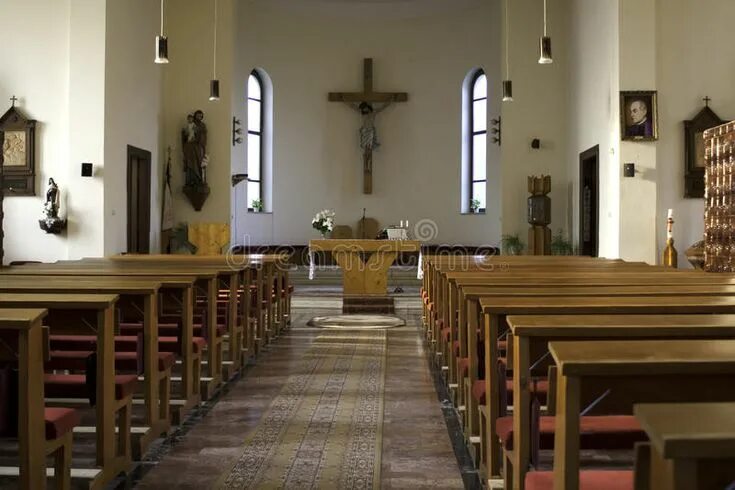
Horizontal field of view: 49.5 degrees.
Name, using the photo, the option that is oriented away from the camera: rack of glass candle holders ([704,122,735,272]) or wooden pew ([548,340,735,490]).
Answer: the wooden pew

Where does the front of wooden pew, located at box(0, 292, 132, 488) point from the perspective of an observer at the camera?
facing away from the viewer

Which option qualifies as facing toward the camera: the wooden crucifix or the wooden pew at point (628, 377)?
the wooden crucifix

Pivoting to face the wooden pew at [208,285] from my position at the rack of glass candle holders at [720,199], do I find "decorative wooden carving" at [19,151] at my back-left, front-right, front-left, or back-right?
front-right

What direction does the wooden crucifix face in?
toward the camera

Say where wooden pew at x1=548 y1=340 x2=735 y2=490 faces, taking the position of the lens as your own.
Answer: facing away from the viewer

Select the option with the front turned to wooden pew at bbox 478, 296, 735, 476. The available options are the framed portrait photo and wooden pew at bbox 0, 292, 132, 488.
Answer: the framed portrait photo

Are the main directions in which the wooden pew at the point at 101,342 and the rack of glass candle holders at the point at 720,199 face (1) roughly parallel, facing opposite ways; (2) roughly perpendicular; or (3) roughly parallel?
roughly perpendicular

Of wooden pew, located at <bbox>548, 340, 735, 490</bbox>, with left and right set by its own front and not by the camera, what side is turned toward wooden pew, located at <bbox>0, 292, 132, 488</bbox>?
left

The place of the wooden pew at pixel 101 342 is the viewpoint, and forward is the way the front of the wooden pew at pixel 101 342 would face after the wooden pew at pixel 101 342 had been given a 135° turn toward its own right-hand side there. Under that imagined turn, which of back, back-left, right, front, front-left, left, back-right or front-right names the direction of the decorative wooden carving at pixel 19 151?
back-left

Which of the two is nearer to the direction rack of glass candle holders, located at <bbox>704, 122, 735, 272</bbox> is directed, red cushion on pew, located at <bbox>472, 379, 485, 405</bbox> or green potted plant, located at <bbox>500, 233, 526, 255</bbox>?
the red cushion on pew

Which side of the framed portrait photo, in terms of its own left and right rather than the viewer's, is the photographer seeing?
front

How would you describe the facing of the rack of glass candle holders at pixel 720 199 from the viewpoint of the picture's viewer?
facing the viewer and to the left of the viewer

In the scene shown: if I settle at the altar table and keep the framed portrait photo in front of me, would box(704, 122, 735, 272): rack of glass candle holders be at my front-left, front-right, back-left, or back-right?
front-right

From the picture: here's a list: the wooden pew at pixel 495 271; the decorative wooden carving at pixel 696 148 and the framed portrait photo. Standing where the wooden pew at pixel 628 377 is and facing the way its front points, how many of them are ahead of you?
3

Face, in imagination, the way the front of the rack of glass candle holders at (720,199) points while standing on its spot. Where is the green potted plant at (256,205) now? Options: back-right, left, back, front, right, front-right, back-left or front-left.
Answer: right
